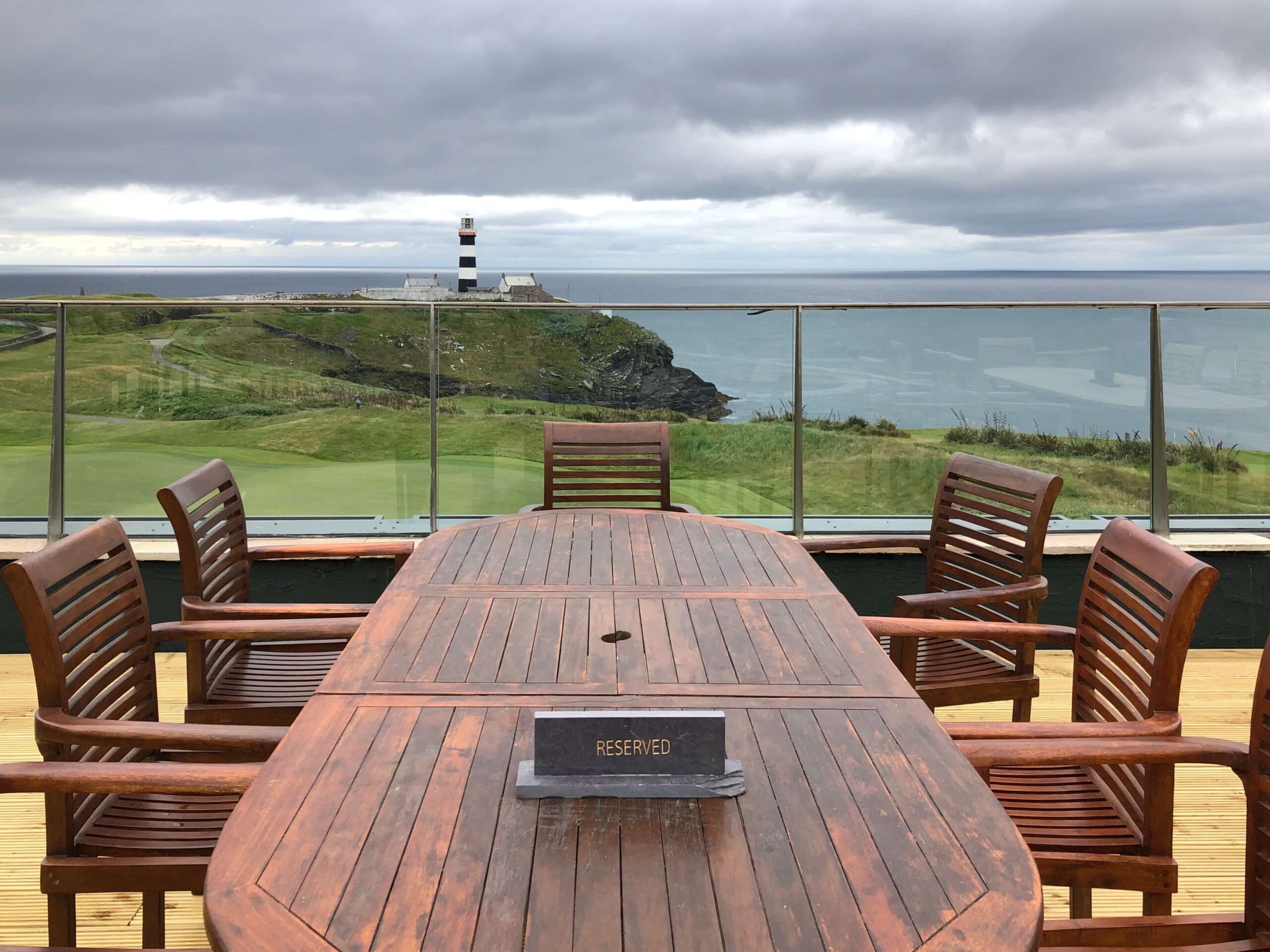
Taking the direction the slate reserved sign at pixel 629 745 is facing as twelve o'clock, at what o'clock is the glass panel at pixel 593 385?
The glass panel is roughly at 6 o'clock from the slate reserved sign.

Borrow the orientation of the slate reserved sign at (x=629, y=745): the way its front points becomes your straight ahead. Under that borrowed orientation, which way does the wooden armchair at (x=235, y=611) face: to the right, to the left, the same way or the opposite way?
to the left

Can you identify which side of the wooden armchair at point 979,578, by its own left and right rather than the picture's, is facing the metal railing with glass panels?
right

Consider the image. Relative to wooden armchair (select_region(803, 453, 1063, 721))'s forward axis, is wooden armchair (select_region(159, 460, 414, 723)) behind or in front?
in front

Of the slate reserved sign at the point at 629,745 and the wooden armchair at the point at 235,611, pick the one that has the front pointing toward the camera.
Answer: the slate reserved sign

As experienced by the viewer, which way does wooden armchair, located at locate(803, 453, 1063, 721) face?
facing the viewer and to the left of the viewer

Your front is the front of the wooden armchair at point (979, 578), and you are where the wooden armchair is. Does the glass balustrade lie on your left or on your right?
on your right

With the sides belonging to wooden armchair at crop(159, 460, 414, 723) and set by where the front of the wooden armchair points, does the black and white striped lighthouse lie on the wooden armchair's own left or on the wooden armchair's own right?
on the wooden armchair's own left

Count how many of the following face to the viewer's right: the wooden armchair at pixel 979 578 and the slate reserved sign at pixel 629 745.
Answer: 0

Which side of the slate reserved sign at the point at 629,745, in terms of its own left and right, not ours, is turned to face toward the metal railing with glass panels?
back

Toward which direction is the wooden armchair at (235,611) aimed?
to the viewer's right

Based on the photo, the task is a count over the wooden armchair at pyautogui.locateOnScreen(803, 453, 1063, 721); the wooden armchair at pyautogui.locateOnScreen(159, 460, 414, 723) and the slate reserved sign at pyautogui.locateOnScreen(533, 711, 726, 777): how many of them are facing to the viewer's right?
1

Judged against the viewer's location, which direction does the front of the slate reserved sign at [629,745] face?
facing the viewer
